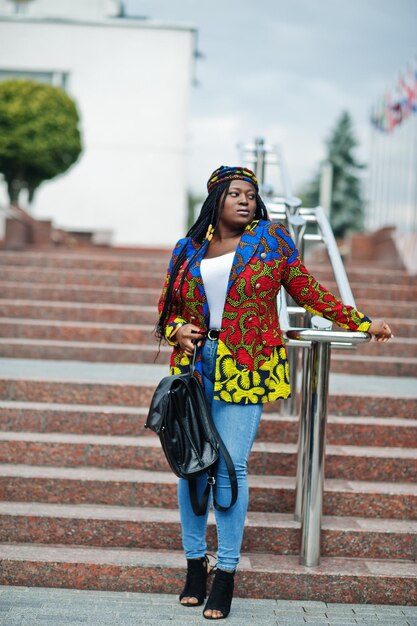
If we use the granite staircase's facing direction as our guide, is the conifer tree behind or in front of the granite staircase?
behind

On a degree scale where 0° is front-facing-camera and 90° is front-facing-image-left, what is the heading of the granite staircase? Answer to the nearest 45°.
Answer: approximately 0°

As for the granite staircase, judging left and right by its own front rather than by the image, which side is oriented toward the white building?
back
